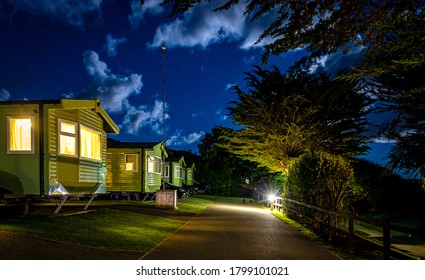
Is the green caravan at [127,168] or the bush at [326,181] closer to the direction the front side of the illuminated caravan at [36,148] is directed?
the bush

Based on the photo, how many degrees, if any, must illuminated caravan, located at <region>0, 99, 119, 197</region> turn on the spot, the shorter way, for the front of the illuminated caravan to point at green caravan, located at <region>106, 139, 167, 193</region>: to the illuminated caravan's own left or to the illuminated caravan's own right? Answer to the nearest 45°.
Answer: approximately 135° to the illuminated caravan's own left
